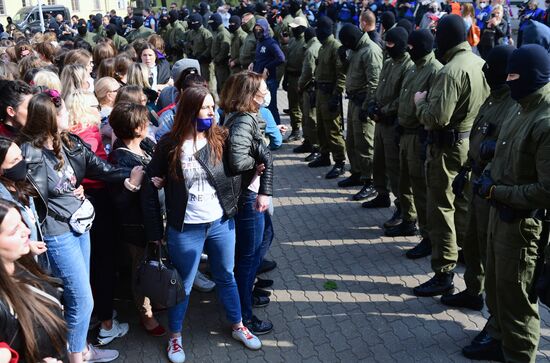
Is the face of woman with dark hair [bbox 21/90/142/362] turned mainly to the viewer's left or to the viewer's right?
to the viewer's right

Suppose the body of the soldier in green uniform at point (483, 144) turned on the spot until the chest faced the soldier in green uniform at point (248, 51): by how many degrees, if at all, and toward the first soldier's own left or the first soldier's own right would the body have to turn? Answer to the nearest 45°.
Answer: approximately 45° to the first soldier's own right

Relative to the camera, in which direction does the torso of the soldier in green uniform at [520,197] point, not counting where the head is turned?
to the viewer's left

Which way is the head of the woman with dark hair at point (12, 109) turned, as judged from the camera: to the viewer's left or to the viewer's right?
to the viewer's right

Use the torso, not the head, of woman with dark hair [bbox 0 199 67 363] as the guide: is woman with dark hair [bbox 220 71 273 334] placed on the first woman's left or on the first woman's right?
on the first woman's left

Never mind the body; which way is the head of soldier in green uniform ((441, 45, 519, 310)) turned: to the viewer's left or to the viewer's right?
to the viewer's left

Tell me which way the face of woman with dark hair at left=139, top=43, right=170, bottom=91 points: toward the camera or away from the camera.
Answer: toward the camera

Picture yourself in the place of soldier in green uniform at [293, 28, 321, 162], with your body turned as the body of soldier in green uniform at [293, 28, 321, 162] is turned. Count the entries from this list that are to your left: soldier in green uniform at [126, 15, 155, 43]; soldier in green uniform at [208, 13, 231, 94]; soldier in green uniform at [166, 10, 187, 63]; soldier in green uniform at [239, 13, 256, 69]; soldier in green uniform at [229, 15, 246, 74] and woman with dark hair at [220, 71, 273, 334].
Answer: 1

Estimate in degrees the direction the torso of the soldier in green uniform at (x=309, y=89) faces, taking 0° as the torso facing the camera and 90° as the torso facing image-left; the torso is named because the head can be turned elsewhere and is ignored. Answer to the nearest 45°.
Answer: approximately 90°

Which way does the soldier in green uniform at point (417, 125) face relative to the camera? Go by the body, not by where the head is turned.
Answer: to the viewer's left

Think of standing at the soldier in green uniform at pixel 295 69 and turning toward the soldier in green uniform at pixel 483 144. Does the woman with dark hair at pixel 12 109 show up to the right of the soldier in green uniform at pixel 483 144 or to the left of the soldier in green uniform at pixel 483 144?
right

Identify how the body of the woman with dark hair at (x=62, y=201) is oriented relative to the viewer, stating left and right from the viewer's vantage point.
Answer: facing the viewer and to the right of the viewer

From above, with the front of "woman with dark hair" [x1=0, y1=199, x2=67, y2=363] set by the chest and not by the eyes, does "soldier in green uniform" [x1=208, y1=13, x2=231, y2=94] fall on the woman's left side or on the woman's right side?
on the woman's left side

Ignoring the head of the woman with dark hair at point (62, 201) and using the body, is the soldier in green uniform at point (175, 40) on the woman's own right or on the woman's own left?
on the woman's own left

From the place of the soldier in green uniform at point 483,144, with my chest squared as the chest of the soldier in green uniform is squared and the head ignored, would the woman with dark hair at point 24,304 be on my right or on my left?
on my left
